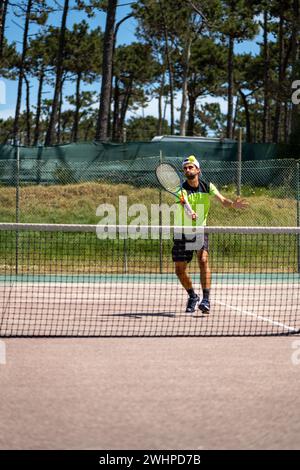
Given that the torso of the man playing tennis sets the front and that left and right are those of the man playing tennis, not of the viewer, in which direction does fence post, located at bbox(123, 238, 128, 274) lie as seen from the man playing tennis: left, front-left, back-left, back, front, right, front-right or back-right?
back

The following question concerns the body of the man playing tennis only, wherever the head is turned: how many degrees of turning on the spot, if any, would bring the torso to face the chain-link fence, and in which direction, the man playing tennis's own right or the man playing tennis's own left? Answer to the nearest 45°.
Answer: approximately 180°

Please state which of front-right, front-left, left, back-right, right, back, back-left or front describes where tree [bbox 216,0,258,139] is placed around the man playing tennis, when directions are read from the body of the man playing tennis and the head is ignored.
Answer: back

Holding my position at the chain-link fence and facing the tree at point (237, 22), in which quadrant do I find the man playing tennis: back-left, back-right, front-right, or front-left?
back-right

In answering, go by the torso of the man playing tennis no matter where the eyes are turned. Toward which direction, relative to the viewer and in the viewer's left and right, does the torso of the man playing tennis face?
facing the viewer
